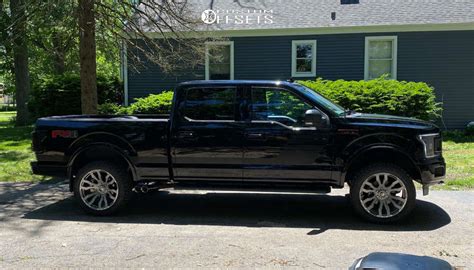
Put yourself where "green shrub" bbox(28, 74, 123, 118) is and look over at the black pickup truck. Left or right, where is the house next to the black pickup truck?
left

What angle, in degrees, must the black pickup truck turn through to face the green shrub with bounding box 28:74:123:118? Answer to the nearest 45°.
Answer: approximately 135° to its left

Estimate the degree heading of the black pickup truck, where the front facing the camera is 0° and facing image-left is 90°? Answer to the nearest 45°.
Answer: approximately 270°

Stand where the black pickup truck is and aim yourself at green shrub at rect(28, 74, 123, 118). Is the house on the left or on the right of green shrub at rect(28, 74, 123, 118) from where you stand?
right

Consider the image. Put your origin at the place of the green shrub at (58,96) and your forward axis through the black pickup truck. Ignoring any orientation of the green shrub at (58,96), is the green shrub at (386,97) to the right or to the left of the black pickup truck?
left

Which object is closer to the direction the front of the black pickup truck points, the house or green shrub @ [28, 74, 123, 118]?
the house

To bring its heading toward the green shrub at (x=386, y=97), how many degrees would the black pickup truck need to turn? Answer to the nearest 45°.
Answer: approximately 45° to its left

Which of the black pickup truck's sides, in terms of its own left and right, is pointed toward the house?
left
